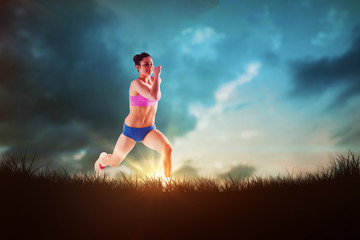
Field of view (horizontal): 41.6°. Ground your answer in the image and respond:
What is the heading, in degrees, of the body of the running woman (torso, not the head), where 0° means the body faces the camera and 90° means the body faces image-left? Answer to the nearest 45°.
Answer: approximately 315°

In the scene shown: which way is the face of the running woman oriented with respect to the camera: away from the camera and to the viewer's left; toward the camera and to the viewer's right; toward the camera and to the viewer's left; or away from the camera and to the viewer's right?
toward the camera and to the viewer's right
